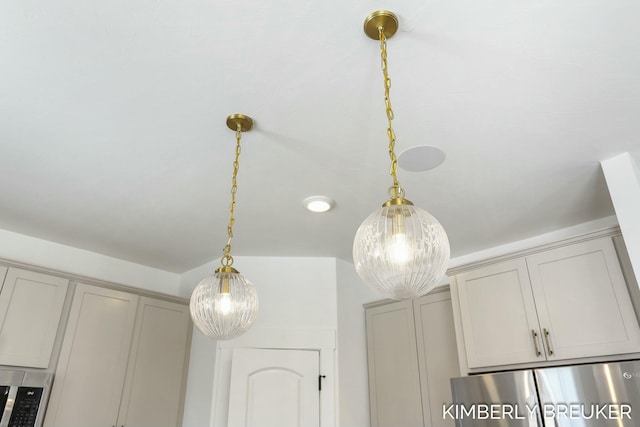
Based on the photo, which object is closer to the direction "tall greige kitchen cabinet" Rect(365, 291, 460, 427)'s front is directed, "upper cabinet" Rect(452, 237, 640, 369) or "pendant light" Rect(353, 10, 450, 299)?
the pendant light

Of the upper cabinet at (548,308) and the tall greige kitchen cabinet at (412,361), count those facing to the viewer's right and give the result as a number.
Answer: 0

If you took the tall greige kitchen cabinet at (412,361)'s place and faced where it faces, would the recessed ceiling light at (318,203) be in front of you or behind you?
in front

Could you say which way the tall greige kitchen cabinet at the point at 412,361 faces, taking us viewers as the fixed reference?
facing the viewer and to the left of the viewer

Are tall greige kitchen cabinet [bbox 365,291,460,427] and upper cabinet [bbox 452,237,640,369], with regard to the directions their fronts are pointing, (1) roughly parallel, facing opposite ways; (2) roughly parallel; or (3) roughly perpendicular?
roughly parallel

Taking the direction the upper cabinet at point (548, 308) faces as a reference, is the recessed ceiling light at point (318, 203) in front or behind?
in front

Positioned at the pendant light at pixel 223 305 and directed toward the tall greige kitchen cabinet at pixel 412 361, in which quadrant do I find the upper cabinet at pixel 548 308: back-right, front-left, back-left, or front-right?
front-right

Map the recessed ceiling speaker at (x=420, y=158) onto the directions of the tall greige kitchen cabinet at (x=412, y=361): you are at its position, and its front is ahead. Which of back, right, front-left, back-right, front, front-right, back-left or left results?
front-left
